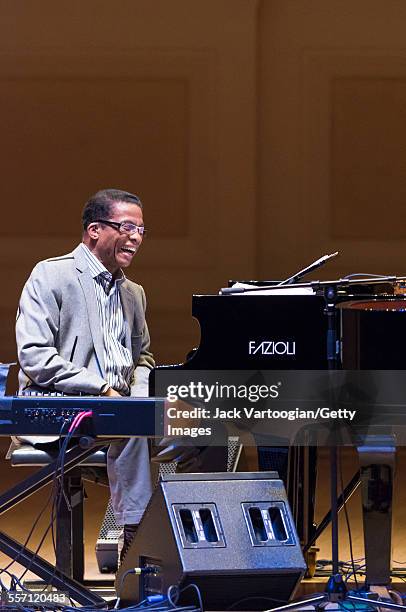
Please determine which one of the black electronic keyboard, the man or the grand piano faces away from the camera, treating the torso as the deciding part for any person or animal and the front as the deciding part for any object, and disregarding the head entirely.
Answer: the black electronic keyboard

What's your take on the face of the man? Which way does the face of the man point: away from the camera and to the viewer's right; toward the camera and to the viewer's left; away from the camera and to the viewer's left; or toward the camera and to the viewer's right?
toward the camera and to the viewer's right

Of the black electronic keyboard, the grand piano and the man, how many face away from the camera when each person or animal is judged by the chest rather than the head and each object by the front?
1

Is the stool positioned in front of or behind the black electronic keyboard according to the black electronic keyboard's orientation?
in front

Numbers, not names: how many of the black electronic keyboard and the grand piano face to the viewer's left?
1

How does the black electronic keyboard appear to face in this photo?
away from the camera

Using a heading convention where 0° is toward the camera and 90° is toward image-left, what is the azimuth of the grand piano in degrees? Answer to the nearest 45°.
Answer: approximately 90°

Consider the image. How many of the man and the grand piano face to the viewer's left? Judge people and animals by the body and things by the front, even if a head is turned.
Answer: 1

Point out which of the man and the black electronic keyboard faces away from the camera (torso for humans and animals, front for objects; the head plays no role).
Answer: the black electronic keyboard

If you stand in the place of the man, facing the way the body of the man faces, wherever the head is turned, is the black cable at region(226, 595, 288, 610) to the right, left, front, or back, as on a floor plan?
front

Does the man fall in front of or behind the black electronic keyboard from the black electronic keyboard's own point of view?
in front
